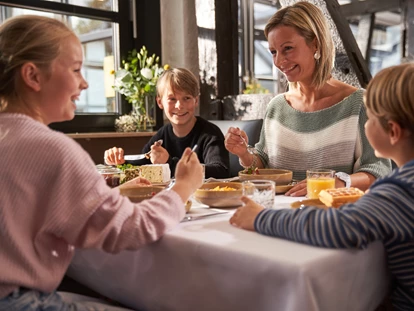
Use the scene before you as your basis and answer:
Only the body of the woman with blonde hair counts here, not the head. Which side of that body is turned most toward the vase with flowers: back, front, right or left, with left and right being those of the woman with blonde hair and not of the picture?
right

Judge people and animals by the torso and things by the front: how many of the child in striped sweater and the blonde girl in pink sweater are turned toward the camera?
0

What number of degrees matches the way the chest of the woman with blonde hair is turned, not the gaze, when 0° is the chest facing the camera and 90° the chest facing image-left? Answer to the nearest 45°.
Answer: approximately 45°

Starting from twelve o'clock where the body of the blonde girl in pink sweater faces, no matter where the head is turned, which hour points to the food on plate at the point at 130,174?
The food on plate is roughly at 11 o'clock from the blonde girl in pink sweater.

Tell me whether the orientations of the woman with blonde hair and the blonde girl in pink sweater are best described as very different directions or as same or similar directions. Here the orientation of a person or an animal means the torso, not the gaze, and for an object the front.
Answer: very different directions

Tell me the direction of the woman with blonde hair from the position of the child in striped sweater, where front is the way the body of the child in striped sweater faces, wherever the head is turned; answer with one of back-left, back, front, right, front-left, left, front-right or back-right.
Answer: front-right

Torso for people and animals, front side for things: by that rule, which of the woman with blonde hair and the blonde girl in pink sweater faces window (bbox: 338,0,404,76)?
the blonde girl in pink sweater

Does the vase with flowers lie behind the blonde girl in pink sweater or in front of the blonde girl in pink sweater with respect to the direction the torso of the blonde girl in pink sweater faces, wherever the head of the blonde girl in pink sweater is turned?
in front

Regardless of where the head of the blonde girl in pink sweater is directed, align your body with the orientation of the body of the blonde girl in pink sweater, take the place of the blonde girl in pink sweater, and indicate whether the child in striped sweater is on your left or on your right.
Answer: on your right

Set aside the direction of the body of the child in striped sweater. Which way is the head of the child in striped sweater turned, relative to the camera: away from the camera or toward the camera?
away from the camera

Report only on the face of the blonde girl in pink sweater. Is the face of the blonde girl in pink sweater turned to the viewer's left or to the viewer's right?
to the viewer's right

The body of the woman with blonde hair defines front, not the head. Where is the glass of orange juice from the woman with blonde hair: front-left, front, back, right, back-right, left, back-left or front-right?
front-left

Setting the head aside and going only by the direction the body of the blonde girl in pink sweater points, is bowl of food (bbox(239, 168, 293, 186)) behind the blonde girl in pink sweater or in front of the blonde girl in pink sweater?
in front

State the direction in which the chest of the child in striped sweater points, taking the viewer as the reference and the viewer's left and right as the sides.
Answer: facing away from the viewer and to the left of the viewer

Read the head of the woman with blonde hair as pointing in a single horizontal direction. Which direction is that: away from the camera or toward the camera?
toward the camera
